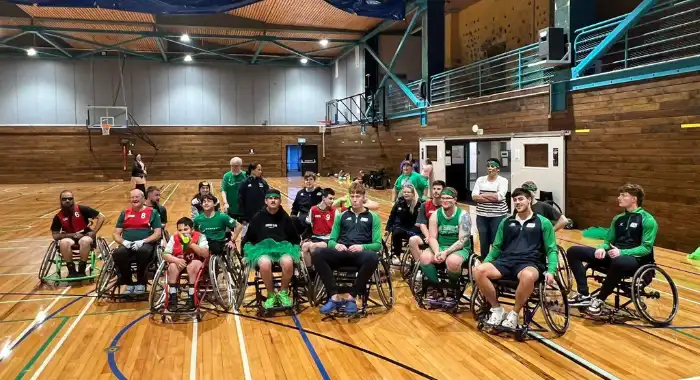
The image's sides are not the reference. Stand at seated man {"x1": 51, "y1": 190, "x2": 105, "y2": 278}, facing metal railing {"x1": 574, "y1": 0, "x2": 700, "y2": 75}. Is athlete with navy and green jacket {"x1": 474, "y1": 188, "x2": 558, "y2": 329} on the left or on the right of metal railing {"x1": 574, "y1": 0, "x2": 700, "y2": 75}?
right

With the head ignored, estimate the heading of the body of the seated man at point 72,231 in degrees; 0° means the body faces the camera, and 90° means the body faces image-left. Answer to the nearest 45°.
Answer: approximately 0°

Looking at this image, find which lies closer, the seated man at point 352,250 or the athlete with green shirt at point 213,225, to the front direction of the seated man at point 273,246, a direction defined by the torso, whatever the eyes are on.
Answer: the seated man

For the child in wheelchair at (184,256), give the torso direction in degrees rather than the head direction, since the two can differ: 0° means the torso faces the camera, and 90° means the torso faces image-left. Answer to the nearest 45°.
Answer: approximately 0°

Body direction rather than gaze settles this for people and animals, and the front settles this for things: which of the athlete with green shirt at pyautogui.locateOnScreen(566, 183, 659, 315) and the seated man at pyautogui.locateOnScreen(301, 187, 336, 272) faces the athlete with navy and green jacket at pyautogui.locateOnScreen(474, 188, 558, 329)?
the athlete with green shirt at pyautogui.locateOnScreen(566, 183, 659, 315)

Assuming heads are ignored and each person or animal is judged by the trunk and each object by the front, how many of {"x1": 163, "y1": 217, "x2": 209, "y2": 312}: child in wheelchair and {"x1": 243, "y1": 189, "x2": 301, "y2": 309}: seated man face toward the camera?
2

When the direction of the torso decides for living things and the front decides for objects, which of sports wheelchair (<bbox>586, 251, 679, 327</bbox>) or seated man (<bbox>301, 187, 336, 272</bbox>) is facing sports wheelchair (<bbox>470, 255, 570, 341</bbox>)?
sports wheelchair (<bbox>586, 251, 679, 327</bbox>)

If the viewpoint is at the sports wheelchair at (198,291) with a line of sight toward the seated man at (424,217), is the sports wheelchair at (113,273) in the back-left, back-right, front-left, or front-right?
back-left

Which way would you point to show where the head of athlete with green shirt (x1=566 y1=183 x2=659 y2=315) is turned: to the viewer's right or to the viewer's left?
to the viewer's left

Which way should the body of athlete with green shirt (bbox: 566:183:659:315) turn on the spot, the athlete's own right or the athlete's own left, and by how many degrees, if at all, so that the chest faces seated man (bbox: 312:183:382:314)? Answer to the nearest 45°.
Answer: approximately 45° to the athlete's own right
